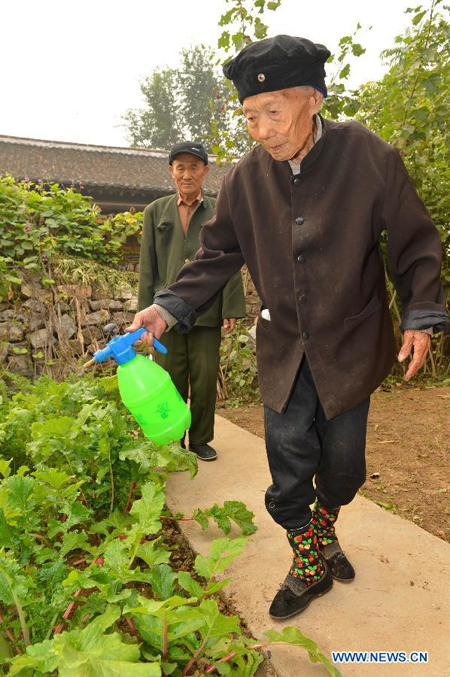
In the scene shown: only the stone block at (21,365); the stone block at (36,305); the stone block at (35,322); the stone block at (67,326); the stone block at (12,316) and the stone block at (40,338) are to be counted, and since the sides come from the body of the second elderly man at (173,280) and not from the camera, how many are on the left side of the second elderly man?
0

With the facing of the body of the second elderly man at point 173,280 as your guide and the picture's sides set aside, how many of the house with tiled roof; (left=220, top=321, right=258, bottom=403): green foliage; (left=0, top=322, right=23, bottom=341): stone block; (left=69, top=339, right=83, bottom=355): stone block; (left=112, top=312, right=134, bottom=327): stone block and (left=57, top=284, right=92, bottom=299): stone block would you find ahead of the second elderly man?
0

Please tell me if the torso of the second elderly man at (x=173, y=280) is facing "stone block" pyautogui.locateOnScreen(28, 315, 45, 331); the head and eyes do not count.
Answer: no

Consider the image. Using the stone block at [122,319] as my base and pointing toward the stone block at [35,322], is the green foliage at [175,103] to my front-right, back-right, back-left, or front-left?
back-right

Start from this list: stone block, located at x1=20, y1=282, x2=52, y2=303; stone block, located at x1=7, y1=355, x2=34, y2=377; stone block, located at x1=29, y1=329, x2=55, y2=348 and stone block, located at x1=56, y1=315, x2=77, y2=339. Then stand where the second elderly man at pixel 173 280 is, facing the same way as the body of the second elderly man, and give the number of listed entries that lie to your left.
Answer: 0

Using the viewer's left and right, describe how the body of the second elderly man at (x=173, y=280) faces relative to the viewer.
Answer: facing the viewer

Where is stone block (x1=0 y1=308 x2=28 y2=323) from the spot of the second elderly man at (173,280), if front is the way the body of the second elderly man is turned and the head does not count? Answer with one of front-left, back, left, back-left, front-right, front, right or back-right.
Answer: back-right

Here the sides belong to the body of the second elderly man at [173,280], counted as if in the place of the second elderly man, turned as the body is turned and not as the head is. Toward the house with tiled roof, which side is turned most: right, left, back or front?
back

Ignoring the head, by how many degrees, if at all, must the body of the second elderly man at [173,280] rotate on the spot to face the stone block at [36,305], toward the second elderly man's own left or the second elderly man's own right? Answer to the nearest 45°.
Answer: approximately 135° to the second elderly man's own right

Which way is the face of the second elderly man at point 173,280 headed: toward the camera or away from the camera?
toward the camera

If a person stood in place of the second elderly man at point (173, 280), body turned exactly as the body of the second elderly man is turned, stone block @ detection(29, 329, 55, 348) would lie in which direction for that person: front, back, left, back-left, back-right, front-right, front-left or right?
back-right

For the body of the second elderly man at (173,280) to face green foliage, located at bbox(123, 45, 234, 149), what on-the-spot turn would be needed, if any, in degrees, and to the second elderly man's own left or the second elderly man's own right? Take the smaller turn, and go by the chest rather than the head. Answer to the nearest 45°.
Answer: approximately 180°

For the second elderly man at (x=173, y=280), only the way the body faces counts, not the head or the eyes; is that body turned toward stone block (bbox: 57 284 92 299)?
no

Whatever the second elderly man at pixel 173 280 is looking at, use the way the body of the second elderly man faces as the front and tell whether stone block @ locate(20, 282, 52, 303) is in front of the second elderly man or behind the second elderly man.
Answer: behind

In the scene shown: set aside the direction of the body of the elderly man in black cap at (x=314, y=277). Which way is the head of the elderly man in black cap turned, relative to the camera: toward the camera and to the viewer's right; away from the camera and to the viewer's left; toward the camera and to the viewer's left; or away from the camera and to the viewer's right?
toward the camera and to the viewer's left

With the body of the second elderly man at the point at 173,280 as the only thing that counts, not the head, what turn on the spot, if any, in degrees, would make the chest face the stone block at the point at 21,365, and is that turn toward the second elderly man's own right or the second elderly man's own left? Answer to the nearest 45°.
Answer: approximately 135° to the second elderly man's own right

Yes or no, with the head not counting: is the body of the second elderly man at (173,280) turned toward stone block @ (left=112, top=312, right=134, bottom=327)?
no

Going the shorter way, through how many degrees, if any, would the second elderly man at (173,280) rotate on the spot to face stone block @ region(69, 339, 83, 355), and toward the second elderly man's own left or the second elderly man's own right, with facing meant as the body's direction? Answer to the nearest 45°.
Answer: approximately 135° to the second elderly man's own right

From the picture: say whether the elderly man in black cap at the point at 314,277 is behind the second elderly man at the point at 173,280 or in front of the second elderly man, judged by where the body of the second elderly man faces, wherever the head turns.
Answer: in front

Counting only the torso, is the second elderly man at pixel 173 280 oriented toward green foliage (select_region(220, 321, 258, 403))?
no
